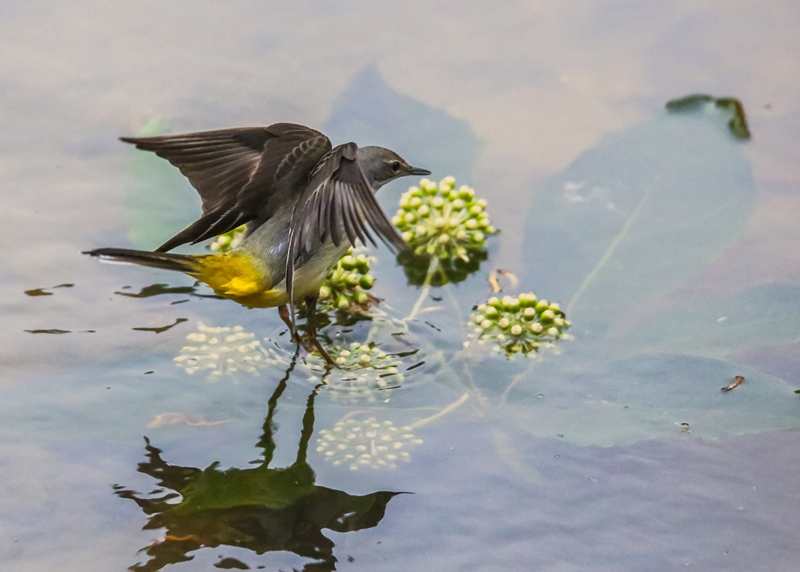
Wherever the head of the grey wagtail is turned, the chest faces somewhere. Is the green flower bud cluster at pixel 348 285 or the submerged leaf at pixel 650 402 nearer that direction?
the submerged leaf

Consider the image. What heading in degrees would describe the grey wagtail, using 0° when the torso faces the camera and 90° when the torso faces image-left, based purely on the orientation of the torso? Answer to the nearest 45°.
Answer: approximately 270°

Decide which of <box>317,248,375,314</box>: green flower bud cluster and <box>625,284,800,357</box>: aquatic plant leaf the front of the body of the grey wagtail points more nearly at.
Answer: the aquatic plant leaf

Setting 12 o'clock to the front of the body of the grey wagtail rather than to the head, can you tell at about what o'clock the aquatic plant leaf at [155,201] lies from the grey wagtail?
The aquatic plant leaf is roughly at 8 o'clock from the grey wagtail.

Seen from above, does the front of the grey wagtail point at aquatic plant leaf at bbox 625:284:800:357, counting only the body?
yes
